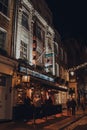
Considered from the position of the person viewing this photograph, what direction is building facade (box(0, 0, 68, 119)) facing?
facing the viewer and to the right of the viewer
